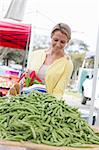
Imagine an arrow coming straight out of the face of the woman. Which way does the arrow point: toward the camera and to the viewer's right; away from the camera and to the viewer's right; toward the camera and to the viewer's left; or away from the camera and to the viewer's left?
toward the camera and to the viewer's left

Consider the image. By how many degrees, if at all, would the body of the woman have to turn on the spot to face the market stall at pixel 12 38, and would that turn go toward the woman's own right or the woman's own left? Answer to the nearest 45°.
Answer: approximately 135° to the woman's own right

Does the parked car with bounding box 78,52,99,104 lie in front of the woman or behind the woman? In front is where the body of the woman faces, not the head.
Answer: behind

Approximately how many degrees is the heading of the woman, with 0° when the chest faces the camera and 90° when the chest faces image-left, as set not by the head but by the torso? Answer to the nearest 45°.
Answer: approximately 45°
